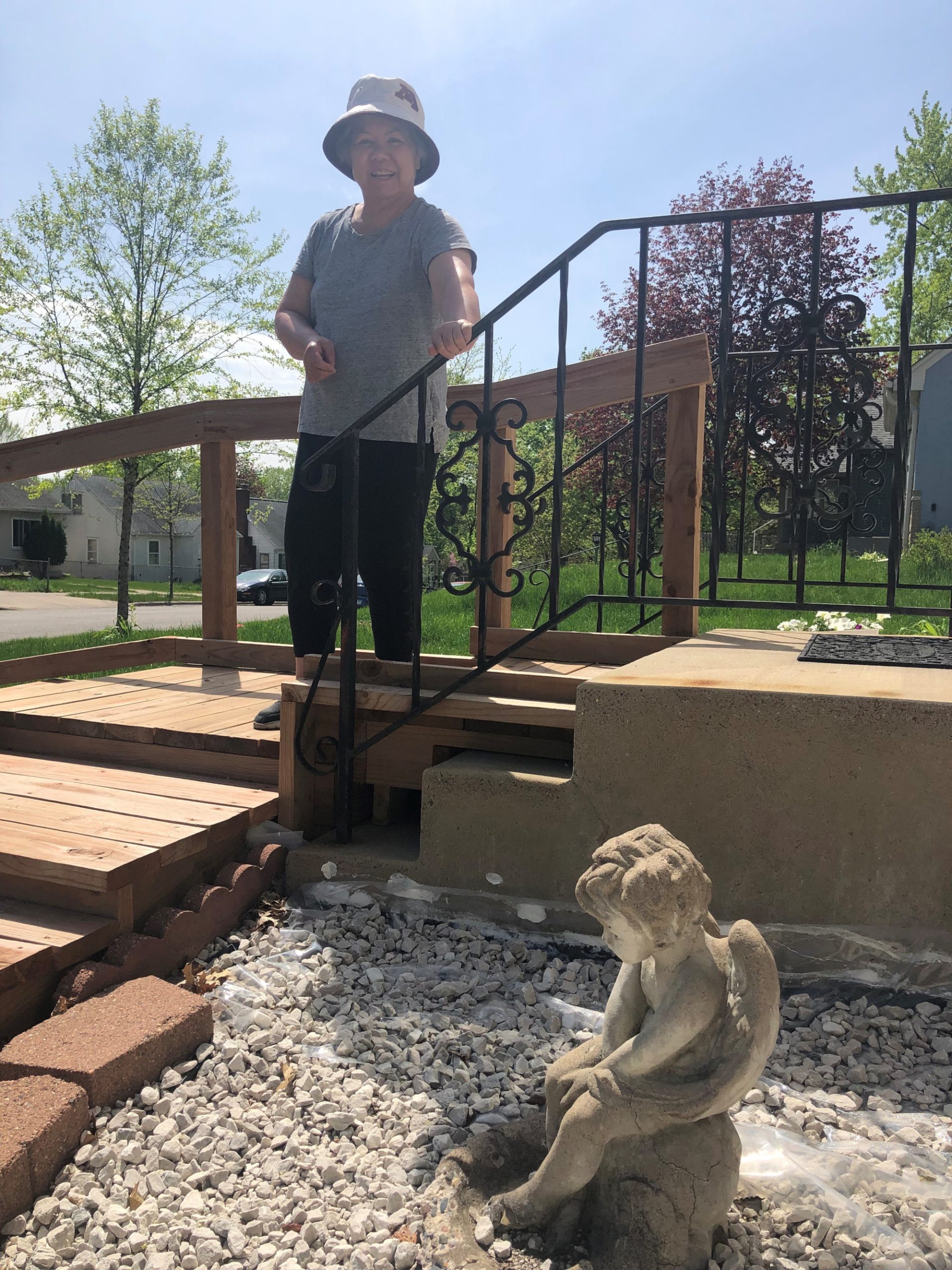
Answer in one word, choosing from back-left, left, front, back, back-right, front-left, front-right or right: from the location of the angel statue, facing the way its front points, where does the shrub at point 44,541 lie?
front-right

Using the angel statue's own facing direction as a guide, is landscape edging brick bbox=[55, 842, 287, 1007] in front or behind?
in front

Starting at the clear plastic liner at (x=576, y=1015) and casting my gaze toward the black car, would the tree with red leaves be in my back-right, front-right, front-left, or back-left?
front-right

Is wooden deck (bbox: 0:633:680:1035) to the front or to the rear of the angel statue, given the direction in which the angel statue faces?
to the front

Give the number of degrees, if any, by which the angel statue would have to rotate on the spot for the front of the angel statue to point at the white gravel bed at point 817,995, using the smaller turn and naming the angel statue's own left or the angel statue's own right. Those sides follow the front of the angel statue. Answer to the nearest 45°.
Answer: approximately 135° to the angel statue's own right

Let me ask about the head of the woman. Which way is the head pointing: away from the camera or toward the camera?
toward the camera

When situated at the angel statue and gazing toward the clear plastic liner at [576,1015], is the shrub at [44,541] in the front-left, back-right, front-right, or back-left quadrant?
front-left

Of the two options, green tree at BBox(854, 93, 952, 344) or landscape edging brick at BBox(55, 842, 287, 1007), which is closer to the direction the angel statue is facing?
the landscape edging brick

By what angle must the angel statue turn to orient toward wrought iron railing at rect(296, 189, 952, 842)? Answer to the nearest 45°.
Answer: approximately 90° to its right

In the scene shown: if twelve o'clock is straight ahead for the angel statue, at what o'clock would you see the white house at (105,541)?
The white house is roughly at 2 o'clock from the angel statue.

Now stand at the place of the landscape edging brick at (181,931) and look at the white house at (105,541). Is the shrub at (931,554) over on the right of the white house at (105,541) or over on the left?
right

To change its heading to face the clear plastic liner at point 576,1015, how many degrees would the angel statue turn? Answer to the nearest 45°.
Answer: approximately 90° to its right

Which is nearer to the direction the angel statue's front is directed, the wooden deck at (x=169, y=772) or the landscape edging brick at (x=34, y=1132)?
the landscape edging brick

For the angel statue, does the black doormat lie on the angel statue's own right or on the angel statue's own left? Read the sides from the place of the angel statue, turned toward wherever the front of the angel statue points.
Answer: on the angel statue's own right

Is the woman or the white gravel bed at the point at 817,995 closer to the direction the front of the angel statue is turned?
the woman

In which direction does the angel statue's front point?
to the viewer's left

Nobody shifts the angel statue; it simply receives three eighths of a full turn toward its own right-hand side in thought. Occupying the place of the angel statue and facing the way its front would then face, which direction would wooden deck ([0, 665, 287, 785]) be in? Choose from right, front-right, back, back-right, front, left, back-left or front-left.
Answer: left

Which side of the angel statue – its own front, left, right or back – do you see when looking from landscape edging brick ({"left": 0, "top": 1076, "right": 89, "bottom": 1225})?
front
